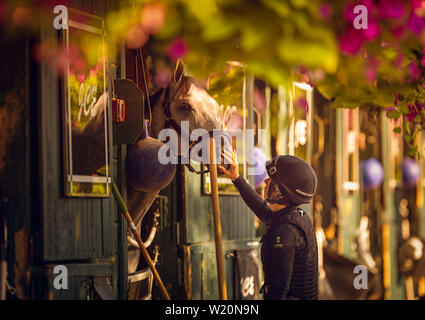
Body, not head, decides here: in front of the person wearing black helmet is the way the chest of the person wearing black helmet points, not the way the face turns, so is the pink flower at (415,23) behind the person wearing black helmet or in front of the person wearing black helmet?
behind

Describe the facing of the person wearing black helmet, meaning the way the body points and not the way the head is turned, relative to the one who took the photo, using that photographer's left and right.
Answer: facing away from the viewer and to the left of the viewer

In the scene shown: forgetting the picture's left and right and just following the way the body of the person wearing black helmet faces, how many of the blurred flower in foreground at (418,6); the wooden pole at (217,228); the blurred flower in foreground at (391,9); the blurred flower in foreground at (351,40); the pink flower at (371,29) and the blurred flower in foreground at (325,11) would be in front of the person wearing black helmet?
1

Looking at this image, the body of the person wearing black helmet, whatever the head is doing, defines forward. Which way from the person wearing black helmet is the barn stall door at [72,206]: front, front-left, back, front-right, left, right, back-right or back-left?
front-left

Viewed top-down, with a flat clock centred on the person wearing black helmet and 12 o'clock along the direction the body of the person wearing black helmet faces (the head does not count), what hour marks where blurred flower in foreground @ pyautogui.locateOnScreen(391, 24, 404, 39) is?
The blurred flower in foreground is roughly at 7 o'clock from the person wearing black helmet.

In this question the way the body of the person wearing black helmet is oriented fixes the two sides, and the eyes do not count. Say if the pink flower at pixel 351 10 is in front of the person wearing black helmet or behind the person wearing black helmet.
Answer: behind

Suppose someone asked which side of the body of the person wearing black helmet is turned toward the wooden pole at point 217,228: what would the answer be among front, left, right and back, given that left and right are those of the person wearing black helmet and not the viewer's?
front

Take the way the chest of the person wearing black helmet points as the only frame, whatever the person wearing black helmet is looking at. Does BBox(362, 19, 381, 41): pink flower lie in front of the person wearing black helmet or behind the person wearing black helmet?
behind

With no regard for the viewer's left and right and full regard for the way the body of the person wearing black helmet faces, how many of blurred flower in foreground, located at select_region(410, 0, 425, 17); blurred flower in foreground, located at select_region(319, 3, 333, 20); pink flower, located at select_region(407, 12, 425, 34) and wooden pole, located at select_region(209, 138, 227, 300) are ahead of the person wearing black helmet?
1

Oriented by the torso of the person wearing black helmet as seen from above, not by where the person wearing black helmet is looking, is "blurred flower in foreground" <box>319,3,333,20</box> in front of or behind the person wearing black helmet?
behind

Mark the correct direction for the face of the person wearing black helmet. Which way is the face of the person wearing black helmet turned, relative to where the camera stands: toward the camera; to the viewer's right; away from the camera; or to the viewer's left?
to the viewer's left
